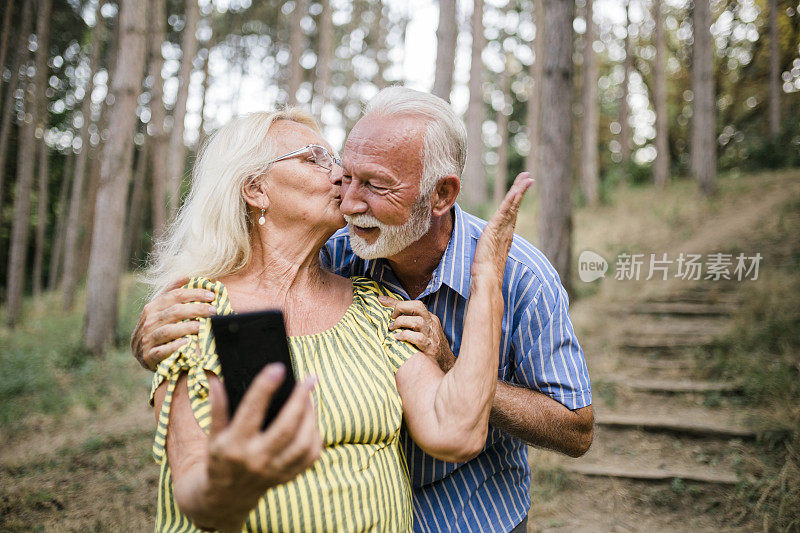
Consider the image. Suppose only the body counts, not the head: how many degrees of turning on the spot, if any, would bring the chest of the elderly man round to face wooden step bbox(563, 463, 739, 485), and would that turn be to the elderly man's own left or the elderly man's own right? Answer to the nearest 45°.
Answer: approximately 180°

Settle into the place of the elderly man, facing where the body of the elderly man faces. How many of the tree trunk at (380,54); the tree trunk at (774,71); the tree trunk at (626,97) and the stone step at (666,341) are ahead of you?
0

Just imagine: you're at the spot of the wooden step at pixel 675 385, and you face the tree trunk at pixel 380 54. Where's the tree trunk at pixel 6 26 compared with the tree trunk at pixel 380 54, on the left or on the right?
left

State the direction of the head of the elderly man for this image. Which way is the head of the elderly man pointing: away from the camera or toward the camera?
toward the camera

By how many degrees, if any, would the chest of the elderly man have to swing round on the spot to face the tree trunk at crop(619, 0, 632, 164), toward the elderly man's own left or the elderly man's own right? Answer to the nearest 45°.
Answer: approximately 180°

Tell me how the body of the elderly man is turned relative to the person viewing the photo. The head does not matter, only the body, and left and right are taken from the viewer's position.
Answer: facing the viewer and to the left of the viewer

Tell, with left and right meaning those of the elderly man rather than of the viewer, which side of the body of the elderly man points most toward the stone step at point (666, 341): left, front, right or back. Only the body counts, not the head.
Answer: back

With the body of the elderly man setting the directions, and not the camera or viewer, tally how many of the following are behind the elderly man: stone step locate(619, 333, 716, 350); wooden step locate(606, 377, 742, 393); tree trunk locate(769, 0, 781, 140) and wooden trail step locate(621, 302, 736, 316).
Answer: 4

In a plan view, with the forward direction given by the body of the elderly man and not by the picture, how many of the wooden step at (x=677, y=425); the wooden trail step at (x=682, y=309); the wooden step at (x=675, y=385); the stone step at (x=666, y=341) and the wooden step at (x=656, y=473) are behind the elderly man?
5

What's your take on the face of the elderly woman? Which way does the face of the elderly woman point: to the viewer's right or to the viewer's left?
to the viewer's right

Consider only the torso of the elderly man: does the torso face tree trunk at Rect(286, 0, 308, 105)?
no

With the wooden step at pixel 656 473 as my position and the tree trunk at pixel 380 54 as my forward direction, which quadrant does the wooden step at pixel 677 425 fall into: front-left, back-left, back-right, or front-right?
front-right

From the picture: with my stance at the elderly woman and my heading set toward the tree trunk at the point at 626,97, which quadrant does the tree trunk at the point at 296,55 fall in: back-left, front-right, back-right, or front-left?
front-left

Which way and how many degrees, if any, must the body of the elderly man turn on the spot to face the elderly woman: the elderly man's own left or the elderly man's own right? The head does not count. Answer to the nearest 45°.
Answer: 0° — they already face them

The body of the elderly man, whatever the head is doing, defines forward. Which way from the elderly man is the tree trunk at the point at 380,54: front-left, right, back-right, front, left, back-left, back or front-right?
back-right

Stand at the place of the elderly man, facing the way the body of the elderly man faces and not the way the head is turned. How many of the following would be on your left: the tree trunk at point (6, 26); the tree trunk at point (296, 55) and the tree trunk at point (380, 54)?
0

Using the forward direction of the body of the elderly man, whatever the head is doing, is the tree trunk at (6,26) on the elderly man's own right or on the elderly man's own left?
on the elderly man's own right

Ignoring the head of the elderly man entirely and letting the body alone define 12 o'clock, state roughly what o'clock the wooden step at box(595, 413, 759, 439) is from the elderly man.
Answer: The wooden step is roughly at 6 o'clock from the elderly man.
